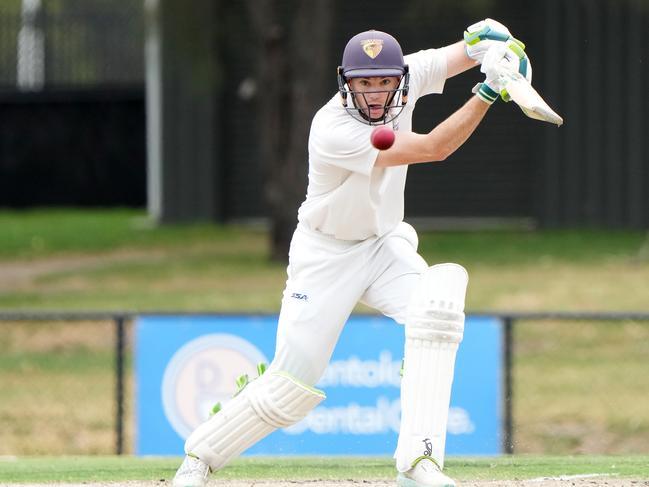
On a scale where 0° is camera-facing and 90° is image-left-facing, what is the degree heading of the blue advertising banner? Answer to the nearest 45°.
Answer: approximately 0°

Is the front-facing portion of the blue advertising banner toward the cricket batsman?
yes

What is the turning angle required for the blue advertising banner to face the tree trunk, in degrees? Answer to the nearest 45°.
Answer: approximately 180°

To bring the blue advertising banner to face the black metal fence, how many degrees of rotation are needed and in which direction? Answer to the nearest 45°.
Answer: approximately 180°

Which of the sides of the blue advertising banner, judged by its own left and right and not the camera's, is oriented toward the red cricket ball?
front

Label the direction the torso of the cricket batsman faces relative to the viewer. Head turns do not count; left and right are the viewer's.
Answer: facing the viewer and to the right of the viewer

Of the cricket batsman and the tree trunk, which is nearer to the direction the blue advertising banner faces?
the cricket batsman

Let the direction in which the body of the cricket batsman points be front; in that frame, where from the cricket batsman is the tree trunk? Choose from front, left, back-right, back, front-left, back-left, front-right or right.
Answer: back-left

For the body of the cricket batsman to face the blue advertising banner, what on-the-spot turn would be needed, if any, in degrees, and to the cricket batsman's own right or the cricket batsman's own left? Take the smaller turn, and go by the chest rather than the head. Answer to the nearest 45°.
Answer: approximately 135° to the cricket batsman's own left

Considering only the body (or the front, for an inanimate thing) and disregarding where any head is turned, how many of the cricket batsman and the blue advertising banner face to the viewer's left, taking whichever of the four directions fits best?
0

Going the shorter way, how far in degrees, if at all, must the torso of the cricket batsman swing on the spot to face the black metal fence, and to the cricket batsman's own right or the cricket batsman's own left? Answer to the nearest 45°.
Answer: approximately 135° to the cricket batsman's own left
